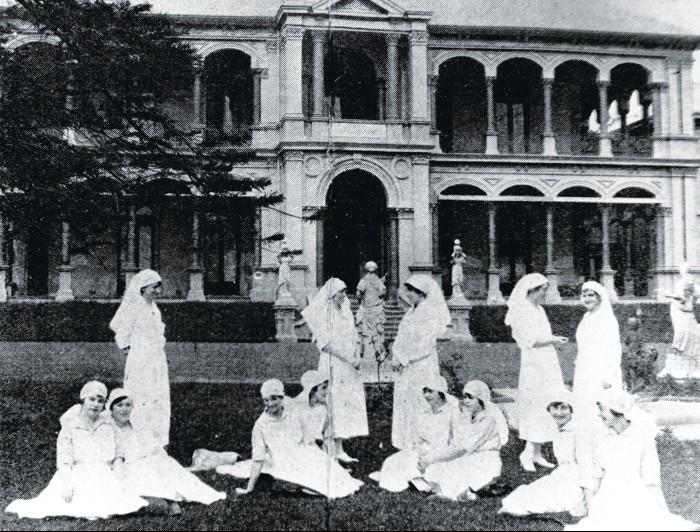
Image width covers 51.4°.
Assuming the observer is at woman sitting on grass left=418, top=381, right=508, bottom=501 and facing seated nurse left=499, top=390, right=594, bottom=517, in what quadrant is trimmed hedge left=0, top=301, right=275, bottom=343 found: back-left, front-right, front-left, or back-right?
back-left

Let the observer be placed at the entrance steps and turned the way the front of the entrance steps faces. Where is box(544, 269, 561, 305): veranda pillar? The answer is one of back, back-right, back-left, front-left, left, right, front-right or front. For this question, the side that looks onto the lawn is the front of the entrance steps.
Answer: back-left

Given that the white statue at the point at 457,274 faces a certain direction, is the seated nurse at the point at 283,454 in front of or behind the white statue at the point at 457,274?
in front

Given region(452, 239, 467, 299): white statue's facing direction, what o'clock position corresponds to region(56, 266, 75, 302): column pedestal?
The column pedestal is roughly at 3 o'clock from the white statue.

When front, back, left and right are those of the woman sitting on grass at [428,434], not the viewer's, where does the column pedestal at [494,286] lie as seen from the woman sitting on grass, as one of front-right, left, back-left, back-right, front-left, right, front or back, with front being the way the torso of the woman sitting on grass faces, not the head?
back-right

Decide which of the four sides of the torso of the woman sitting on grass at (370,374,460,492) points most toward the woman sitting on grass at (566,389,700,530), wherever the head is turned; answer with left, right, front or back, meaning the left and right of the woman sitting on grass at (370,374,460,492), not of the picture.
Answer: left

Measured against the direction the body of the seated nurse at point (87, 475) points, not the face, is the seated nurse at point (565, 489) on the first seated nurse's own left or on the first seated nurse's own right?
on the first seated nurse's own left

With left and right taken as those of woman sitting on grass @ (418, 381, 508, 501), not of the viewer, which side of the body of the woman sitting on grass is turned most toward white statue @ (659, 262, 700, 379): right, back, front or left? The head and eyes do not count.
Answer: back

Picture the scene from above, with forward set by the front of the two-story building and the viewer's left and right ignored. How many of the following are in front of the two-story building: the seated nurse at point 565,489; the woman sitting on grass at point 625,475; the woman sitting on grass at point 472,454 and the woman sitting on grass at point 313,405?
4
